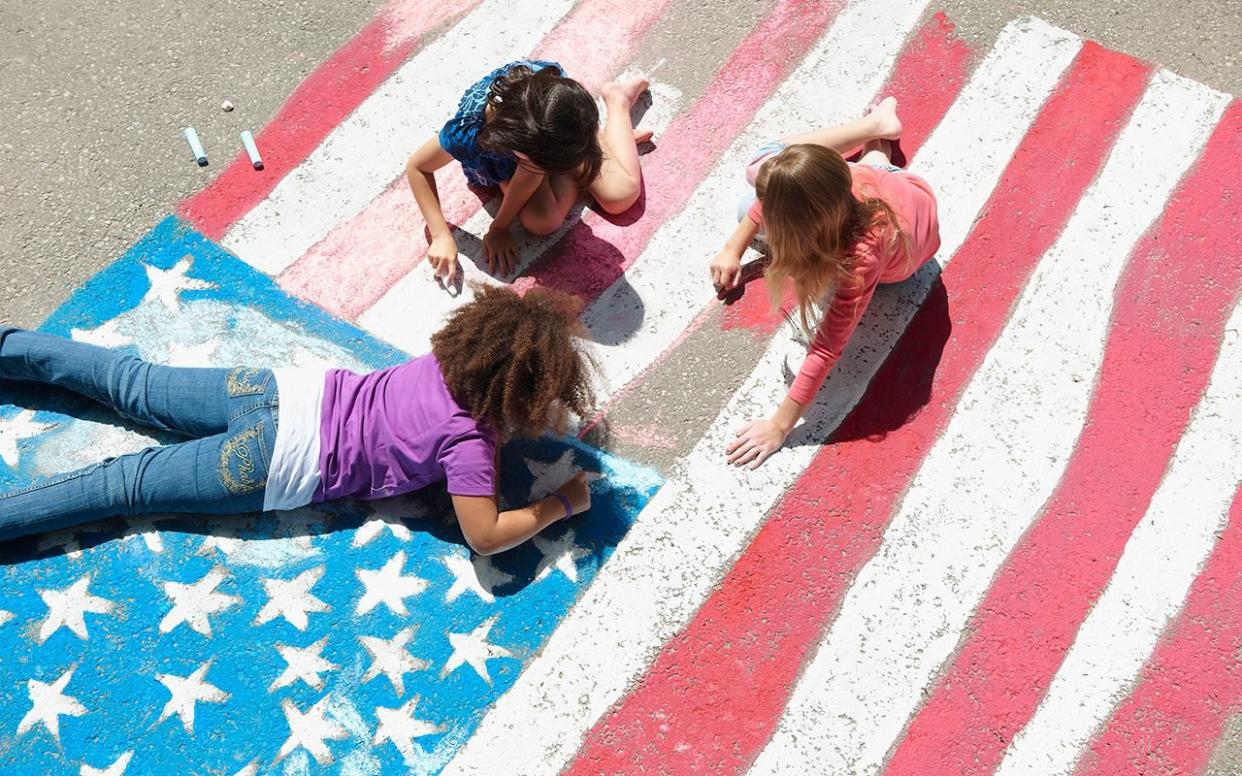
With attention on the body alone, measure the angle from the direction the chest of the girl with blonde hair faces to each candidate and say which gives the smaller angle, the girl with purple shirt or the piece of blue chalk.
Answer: the girl with purple shirt

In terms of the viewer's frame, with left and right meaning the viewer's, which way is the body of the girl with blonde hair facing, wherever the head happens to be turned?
facing the viewer and to the left of the viewer

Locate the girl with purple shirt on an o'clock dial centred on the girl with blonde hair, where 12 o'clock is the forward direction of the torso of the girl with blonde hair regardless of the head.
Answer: The girl with purple shirt is roughly at 1 o'clock from the girl with blonde hair.

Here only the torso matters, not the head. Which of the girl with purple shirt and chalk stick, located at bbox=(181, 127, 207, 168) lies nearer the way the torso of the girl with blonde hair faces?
the girl with purple shirt

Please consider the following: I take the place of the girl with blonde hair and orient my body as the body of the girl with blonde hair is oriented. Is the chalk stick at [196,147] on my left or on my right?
on my right

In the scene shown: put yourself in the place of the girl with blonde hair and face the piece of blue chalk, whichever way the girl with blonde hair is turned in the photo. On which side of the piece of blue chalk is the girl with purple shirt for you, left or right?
left

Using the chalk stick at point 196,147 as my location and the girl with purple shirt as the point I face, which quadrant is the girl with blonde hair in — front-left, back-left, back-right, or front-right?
front-left
